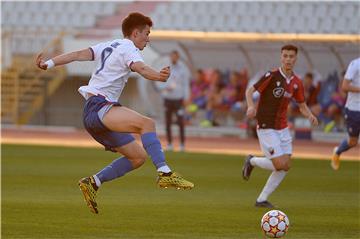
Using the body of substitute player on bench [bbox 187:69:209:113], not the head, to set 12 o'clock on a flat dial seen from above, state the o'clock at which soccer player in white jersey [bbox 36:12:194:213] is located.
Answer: The soccer player in white jersey is roughly at 12 o'clock from the substitute player on bench.

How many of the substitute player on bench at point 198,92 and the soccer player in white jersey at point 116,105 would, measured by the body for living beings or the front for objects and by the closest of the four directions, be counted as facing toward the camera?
1

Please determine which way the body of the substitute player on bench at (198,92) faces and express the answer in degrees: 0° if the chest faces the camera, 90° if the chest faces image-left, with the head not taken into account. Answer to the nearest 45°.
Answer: approximately 0°

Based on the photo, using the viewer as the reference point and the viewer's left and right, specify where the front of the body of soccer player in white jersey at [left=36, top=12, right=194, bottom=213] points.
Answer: facing away from the viewer and to the right of the viewer

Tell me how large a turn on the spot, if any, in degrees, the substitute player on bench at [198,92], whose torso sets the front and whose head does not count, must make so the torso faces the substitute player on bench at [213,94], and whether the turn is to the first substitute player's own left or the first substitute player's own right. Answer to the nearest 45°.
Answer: approximately 45° to the first substitute player's own left

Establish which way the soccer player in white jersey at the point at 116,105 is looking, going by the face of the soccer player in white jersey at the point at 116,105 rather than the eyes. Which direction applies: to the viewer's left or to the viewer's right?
to the viewer's right
